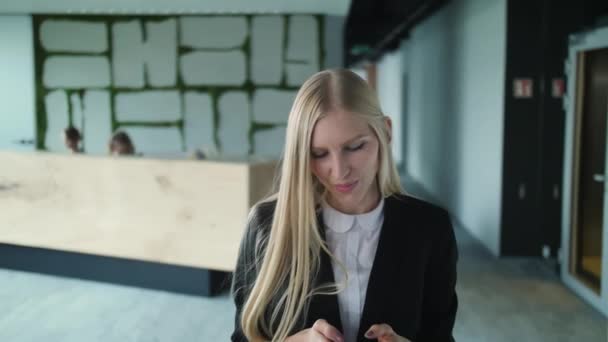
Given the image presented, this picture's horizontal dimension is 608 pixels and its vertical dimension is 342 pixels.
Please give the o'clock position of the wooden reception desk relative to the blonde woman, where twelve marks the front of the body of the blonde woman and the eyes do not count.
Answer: The wooden reception desk is roughly at 5 o'clock from the blonde woman.

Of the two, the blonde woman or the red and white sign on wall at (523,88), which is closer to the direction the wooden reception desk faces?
the blonde woman

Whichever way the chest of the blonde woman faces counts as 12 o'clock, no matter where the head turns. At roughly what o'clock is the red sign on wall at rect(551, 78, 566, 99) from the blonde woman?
The red sign on wall is roughly at 7 o'clock from the blonde woman.

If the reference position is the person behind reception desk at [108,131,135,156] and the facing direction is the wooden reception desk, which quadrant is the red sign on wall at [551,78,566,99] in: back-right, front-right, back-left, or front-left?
front-left

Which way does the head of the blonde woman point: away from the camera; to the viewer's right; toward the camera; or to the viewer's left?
toward the camera

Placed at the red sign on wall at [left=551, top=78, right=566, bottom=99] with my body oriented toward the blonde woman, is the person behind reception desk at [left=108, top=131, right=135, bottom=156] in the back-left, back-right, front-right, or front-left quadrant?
front-right

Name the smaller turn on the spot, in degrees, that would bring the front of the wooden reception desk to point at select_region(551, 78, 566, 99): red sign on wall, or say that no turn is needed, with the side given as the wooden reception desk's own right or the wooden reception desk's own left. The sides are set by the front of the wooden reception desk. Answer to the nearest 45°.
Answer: approximately 135° to the wooden reception desk's own left

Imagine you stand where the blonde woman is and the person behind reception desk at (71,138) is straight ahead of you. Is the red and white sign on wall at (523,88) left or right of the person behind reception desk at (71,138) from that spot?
right

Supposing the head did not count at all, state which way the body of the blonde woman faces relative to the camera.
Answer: toward the camera
